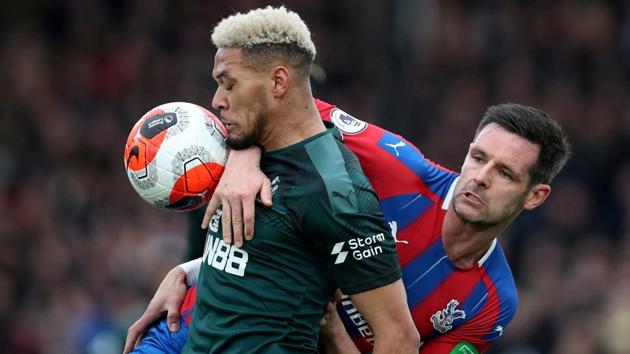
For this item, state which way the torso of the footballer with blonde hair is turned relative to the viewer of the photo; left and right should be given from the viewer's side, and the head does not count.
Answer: facing the viewer and to the left of the viewer

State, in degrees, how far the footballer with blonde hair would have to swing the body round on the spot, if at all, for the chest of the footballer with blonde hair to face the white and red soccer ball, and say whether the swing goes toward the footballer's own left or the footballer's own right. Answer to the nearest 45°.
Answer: approximately 90° to the footballer's own right
